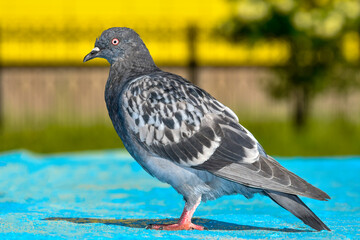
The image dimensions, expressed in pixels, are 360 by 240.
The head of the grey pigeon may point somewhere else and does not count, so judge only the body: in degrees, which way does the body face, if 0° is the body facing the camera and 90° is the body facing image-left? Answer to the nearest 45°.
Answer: approximately 90°
